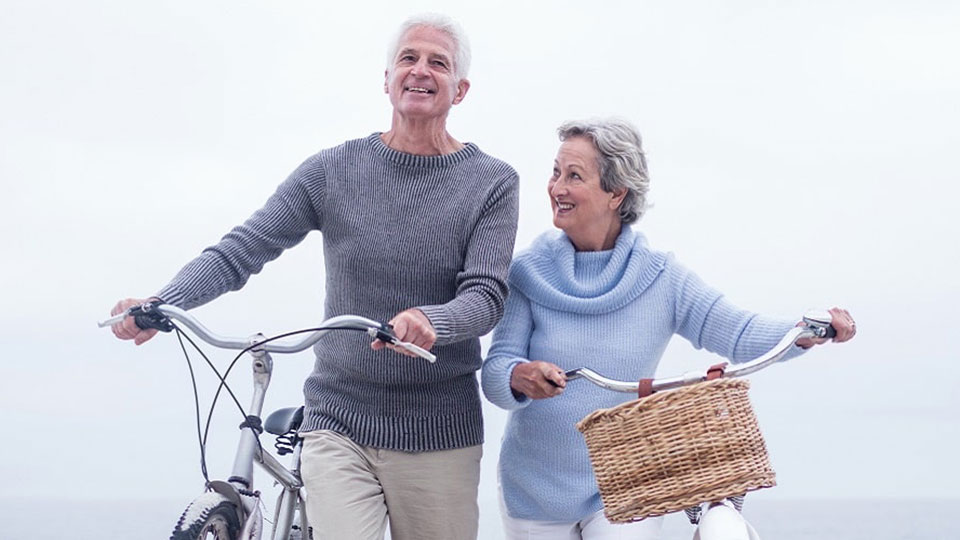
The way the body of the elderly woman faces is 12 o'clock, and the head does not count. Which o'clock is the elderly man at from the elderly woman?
The elderly man is roughly at 2 o'clock from the elderly woman.

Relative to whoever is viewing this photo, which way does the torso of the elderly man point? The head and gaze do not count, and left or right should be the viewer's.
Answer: facing the viewer

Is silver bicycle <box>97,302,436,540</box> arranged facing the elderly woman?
no

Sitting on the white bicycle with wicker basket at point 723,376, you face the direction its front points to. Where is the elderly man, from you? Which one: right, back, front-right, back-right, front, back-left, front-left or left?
right

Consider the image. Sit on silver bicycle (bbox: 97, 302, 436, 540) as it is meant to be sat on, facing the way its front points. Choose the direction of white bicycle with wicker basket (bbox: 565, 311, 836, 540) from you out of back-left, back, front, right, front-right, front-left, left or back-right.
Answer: back-left

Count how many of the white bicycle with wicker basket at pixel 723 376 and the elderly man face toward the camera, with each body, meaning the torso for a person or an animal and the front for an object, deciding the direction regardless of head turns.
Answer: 2

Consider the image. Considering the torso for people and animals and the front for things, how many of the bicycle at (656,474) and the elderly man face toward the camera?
2

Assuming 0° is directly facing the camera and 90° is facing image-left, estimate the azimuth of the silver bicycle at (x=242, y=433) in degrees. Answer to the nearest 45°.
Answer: approximately 45°

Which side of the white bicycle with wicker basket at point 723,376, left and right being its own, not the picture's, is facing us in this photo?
front

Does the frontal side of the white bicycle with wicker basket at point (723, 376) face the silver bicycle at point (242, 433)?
no

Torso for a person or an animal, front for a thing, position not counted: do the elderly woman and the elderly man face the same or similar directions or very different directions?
same or similar directions

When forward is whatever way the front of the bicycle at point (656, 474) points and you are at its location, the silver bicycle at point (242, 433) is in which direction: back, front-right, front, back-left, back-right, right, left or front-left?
right
